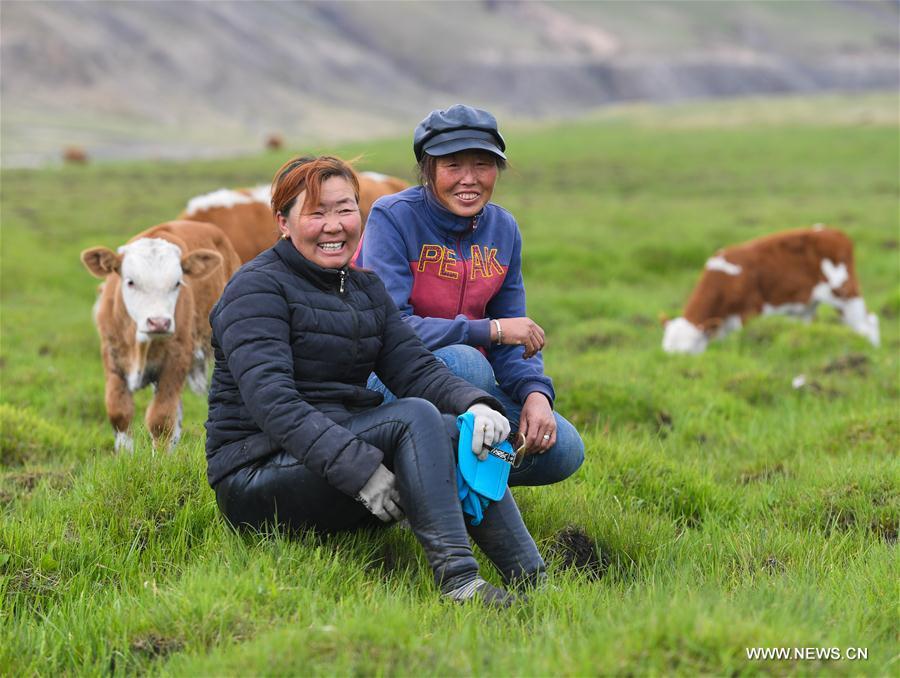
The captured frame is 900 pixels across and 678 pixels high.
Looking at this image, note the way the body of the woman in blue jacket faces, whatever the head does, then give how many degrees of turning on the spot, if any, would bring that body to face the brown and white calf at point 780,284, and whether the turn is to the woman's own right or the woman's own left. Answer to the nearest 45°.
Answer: approximately 90° to the woman's own left

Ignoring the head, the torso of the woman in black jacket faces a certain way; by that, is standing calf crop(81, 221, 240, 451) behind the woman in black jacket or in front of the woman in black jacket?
behind

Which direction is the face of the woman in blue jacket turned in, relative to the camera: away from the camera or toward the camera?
toward the camera

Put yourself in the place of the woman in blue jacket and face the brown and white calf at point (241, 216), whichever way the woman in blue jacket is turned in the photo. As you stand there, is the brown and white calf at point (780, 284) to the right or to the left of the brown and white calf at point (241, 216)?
right

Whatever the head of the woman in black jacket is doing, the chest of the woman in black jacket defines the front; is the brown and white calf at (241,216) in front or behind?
behind

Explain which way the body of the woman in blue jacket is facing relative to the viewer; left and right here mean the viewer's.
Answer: facing the viewer and to the right of the viewer

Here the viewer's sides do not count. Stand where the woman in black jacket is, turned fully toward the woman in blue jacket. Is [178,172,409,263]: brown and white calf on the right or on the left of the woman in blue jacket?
left

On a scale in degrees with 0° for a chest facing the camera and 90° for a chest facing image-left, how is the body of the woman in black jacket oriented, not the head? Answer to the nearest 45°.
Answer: approximately 315°

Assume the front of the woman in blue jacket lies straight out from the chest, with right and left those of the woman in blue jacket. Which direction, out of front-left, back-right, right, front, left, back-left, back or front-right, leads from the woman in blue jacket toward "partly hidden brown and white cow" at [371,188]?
back-left

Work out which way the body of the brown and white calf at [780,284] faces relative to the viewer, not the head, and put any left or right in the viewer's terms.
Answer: facing to the left of the viewer
